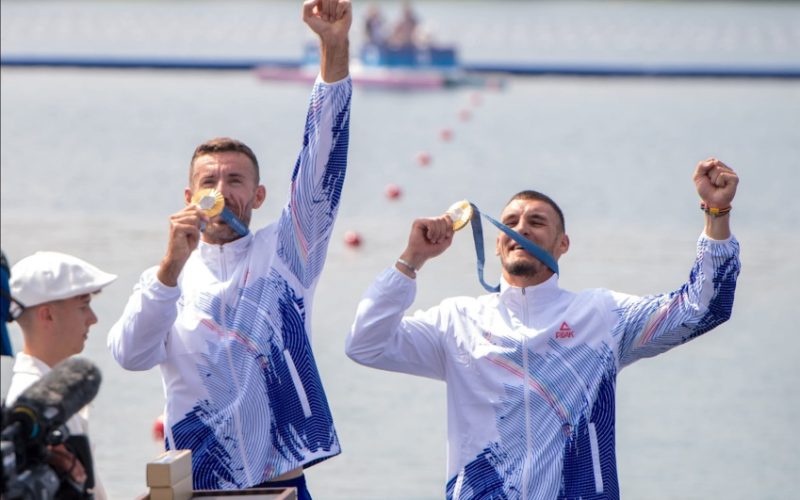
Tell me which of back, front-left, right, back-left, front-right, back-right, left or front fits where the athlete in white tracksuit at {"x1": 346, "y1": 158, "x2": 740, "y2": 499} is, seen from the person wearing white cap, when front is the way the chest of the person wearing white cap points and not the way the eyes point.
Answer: front

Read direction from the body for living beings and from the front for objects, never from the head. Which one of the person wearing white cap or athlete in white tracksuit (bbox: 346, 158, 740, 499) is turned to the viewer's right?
the person wearing white cap

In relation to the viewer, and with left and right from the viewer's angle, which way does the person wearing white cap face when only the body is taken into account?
facing to the right of the viewer

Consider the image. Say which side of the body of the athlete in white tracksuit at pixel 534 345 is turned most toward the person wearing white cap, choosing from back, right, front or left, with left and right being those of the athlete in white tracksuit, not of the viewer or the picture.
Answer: right

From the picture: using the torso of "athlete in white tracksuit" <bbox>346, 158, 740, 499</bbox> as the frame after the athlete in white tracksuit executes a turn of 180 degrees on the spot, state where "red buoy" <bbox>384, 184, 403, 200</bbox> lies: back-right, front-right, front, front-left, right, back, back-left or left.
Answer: front

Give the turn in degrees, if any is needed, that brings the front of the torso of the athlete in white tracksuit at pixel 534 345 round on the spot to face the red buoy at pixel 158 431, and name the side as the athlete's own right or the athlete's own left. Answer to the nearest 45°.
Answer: approximately 135° to the athlete's own right

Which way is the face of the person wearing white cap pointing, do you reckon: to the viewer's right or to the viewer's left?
to the viewer's right

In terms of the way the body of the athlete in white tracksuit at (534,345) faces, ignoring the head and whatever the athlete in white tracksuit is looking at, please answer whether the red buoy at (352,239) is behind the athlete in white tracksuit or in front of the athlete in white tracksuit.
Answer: behind

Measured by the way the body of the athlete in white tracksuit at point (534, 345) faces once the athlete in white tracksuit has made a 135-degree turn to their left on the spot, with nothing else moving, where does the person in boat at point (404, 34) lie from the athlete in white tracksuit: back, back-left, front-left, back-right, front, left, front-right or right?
front-left

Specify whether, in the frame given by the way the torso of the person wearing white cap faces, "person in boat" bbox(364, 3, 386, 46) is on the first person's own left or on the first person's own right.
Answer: on the first person's own left

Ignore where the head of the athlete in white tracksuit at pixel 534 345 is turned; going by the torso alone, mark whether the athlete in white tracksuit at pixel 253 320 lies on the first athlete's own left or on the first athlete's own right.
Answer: on the first athlete's own right

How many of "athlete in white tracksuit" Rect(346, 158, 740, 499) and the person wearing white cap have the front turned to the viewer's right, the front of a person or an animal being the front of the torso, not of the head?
1

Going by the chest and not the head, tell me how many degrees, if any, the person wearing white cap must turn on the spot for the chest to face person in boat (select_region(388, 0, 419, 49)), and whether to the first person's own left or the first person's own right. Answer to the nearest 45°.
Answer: approximately 90° to the first person's own left

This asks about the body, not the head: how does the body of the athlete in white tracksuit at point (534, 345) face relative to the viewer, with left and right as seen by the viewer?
facing the viewer
